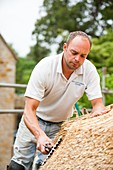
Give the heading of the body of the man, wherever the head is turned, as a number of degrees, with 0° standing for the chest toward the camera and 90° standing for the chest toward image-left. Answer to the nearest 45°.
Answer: approximately 315°

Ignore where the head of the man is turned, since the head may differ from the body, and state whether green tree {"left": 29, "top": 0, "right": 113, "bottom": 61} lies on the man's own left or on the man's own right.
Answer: on the man's own left
